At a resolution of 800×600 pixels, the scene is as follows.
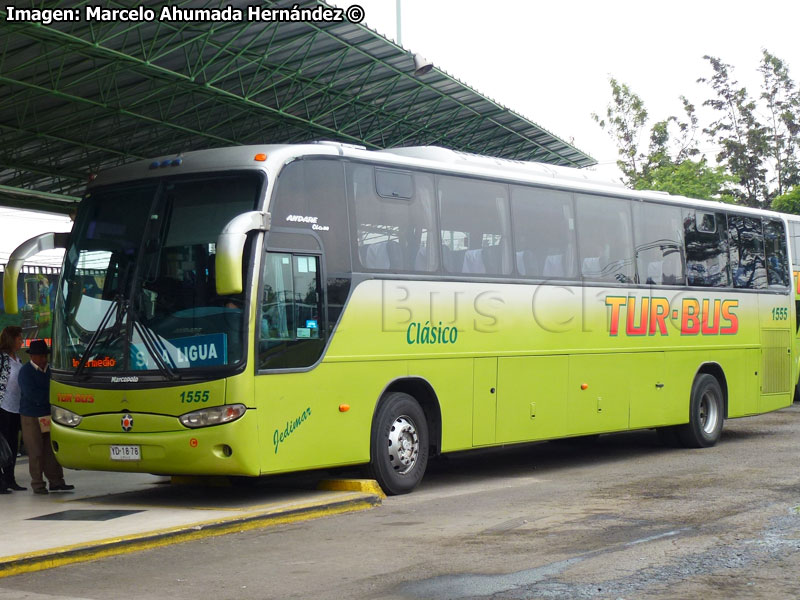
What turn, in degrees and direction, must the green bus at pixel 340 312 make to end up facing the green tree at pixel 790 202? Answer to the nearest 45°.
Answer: approximately 180°

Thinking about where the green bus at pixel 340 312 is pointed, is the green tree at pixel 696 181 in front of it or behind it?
behind

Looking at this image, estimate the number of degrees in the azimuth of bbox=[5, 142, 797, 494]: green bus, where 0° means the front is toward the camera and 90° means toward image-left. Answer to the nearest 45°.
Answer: approximately 45°

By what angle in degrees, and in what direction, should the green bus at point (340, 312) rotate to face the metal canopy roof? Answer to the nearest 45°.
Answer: approximately 135° to its right

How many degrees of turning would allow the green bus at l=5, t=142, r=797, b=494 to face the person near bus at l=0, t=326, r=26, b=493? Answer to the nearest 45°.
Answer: approximately 45° to its right
